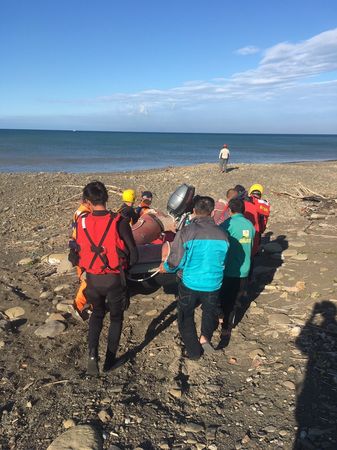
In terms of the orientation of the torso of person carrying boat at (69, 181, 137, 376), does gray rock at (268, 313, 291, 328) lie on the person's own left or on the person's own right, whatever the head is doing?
on the person's own right

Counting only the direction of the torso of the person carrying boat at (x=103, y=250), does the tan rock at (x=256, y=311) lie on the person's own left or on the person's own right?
on the person's own right

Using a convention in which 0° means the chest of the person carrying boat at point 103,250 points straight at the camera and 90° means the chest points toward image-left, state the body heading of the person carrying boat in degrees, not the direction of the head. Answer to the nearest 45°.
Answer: approximately 180°

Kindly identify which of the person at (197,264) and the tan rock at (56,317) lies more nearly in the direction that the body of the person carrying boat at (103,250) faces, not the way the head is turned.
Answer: the tan rock

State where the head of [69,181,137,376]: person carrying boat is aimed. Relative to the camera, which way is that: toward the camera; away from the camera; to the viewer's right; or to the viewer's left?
away from the camera

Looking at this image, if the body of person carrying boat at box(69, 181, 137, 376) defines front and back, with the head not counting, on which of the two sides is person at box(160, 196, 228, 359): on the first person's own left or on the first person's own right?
on the first person's own right

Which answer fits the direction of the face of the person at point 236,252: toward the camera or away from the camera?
away from the camera

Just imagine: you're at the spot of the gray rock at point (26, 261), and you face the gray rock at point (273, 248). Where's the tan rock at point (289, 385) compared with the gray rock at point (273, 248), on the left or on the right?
right
